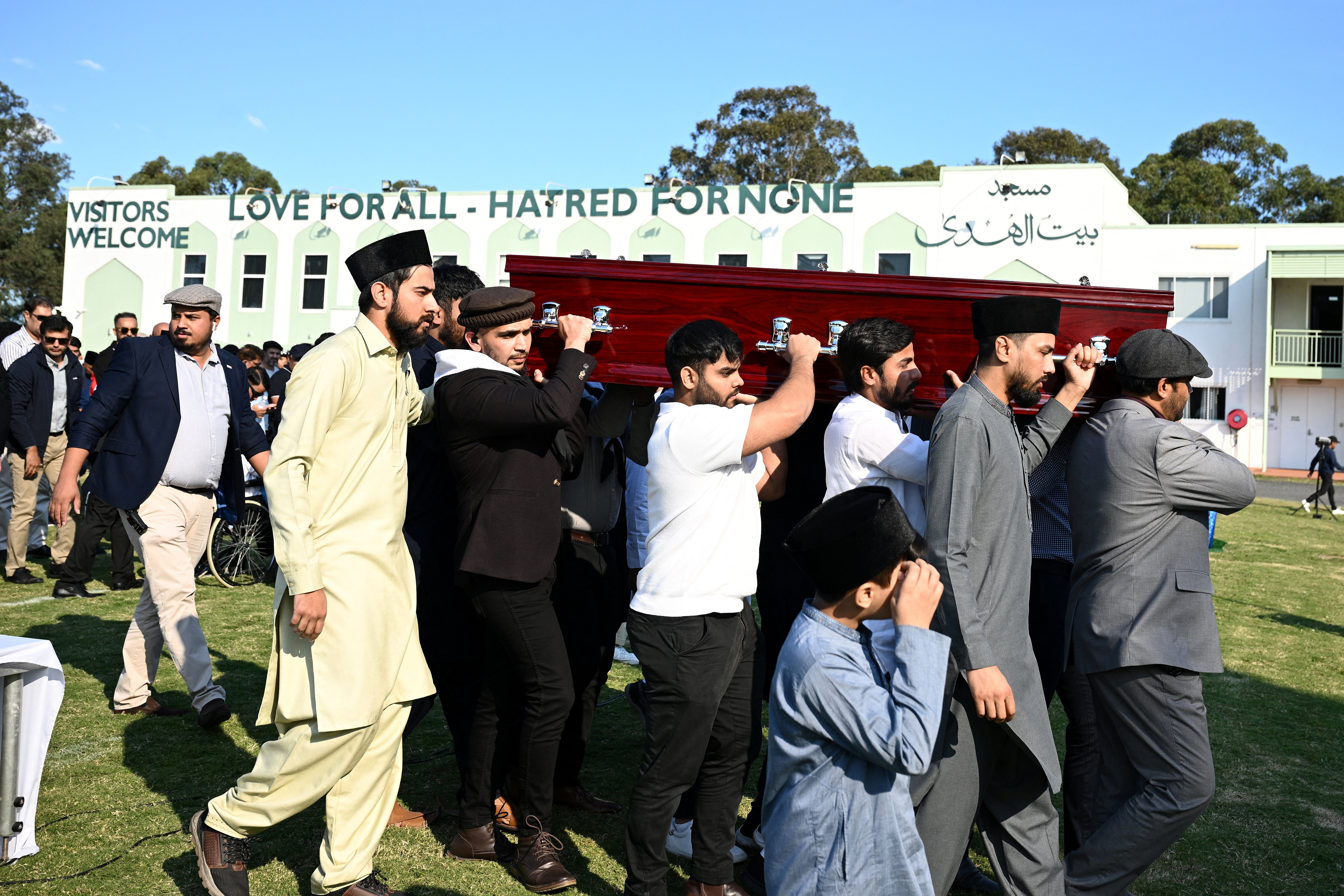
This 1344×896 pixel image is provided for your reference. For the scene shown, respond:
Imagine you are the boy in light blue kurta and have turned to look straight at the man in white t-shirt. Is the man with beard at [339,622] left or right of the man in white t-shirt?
left

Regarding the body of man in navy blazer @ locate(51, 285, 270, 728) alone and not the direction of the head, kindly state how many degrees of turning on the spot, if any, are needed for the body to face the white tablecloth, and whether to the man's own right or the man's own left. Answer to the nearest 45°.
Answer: approximately 45° to the man's own right
